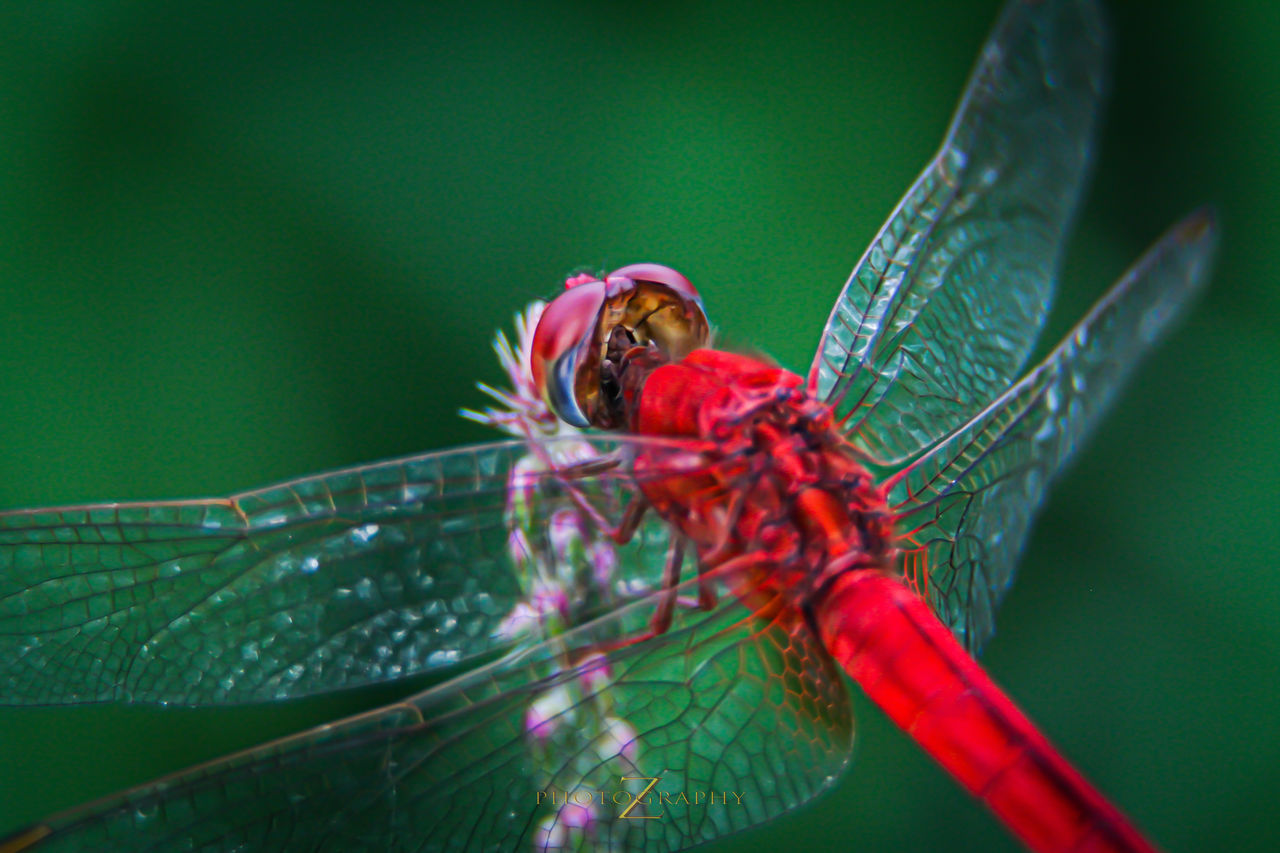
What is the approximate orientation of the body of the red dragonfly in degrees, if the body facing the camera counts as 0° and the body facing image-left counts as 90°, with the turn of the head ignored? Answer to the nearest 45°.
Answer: approximately 135°
